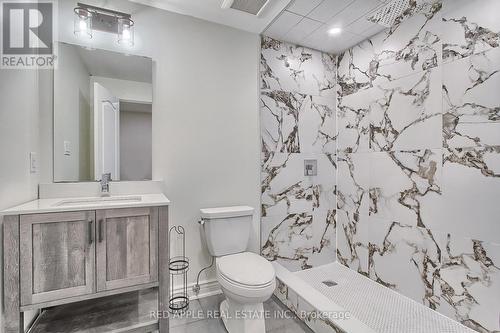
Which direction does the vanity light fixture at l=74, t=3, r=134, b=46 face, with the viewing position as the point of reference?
facing the viewer

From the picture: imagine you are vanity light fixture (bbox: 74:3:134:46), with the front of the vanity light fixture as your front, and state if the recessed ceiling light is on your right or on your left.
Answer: on your left

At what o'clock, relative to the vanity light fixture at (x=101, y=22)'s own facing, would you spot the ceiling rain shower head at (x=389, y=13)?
The ceiling rain shower head is roughly at 10 o'clock from the vanity light fixture.

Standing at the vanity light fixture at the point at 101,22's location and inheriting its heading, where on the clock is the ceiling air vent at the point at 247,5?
The ceiling air vent is roughly at 10 o'clock from the vanity light fixture.
